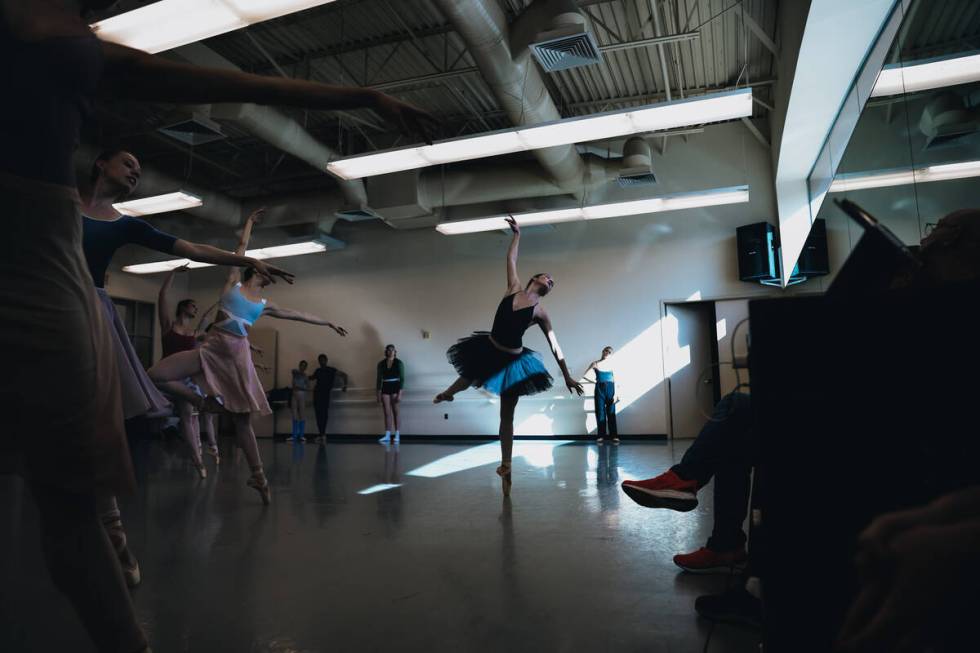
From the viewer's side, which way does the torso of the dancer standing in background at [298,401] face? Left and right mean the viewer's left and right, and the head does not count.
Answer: facing the viewer and to the right of the viewer

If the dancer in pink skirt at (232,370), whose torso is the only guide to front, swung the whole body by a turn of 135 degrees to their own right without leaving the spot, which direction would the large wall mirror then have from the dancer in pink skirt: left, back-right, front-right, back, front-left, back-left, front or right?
back-left

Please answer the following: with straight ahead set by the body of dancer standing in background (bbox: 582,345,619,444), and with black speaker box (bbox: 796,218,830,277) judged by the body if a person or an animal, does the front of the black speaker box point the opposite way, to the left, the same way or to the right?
the same way

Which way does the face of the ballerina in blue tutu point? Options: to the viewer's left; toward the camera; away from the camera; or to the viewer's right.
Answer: to the viewer's right

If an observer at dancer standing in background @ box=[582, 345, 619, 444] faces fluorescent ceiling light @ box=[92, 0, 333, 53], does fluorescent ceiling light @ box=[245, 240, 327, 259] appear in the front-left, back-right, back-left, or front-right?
front-right

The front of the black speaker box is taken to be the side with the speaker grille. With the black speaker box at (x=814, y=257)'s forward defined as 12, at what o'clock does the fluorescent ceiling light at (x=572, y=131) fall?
The fluorescent ceiling light is roughly at 1 o'clock from the black speaker box.

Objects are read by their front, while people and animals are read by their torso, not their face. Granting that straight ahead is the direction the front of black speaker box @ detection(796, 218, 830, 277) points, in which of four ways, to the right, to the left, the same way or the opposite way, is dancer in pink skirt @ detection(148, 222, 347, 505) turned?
to the left

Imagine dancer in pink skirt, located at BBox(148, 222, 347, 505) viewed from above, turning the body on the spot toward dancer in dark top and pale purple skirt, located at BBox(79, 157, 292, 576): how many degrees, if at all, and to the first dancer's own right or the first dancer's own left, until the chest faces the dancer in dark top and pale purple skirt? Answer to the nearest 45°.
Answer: approximately 45° to the first dancer's own right

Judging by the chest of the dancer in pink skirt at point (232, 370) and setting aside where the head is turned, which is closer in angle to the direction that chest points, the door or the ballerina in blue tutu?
the ballerina in blue tutu

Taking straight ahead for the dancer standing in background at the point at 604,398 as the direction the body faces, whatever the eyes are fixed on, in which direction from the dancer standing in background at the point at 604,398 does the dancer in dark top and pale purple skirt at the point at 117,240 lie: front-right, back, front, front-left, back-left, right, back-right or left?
front

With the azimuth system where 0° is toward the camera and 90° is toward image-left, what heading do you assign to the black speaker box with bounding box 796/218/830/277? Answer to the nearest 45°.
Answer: approximately 0°

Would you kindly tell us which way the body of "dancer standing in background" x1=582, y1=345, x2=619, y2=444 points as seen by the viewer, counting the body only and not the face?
toward the camera
